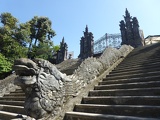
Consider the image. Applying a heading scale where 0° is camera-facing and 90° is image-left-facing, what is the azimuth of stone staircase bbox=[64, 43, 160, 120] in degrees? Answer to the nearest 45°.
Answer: approximately 0°

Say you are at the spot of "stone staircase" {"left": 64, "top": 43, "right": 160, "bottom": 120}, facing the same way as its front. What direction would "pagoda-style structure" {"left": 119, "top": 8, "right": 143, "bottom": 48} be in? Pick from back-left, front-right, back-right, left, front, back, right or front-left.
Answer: back

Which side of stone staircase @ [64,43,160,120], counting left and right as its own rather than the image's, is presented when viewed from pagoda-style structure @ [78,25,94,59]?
back

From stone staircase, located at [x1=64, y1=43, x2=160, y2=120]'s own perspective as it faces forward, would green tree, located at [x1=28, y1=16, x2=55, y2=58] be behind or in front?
behind

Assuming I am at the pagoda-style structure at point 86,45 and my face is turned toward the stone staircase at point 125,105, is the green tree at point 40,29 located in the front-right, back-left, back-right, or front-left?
back-right

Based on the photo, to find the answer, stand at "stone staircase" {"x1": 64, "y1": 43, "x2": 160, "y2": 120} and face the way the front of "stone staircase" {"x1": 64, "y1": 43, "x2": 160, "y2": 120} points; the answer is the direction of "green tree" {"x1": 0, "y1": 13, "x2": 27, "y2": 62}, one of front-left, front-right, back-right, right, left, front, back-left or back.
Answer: back-right
